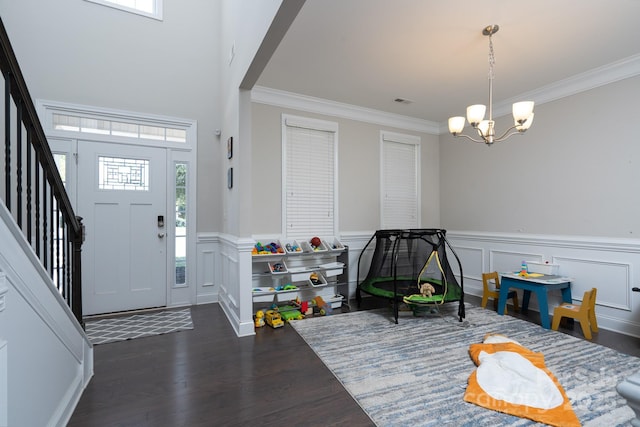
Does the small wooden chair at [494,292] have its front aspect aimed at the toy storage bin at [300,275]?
no

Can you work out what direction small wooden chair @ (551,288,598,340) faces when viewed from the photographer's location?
facing away from the viewer and to the left of the viewer

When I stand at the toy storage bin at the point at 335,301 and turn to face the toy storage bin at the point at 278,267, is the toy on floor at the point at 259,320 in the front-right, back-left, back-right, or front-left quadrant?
front-left

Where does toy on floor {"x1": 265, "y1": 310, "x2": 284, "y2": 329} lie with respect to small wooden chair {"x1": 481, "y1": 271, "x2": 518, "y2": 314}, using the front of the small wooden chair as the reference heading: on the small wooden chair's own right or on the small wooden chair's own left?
on the small wooden chair's own right

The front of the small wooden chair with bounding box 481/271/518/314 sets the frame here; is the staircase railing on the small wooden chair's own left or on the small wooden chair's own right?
on the small wooden chair's own right

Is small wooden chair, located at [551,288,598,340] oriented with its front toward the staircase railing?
no

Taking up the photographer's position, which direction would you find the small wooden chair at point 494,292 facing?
facing the viewer and to the right of the viewer

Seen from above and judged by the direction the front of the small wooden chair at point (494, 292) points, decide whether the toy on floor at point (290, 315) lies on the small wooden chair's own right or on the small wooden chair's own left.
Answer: on the small wooden chair's own right

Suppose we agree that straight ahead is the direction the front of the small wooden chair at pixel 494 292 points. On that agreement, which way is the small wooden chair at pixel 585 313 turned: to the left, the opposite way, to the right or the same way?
the opposite way
